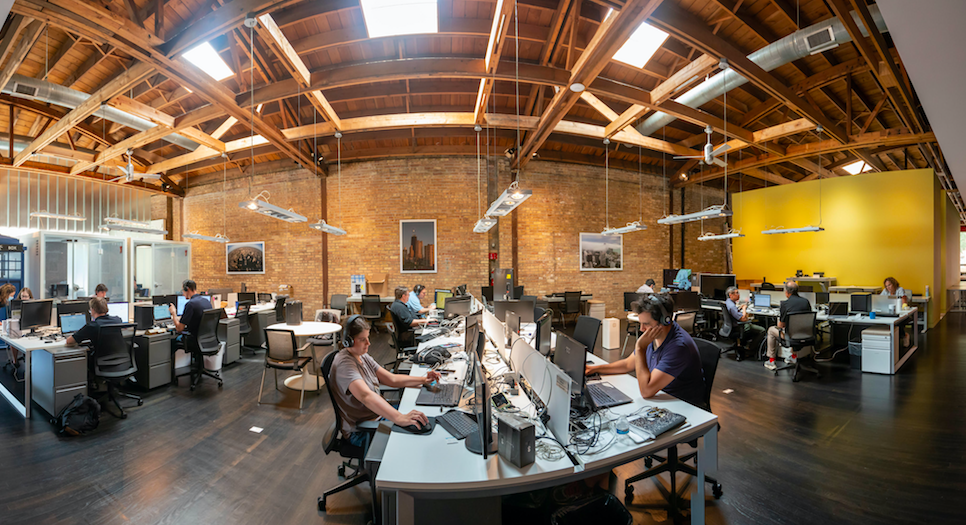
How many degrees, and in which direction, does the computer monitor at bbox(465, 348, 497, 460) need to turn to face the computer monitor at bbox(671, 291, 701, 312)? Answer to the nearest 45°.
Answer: approximately 135° to its right

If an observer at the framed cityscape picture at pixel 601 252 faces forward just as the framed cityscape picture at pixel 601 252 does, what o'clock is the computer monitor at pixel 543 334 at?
The computer monitor is roughly at 12 o'clock from the framed cityscape picture.

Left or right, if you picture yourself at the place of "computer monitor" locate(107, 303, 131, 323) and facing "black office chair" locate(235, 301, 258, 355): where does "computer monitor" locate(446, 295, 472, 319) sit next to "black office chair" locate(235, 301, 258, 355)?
right

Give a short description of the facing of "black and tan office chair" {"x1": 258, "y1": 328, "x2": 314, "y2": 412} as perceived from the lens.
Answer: facing away from the viewer and to the right of the viewer

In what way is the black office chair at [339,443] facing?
to the viewer's right

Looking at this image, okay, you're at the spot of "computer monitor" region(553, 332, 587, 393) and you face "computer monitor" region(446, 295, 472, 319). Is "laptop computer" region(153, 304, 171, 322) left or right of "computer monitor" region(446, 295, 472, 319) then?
left

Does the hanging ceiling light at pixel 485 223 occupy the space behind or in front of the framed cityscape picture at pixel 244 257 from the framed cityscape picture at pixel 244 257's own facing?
in front

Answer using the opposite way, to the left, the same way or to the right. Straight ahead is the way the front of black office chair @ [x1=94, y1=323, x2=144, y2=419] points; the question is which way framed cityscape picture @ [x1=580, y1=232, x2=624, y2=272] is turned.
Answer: to the left

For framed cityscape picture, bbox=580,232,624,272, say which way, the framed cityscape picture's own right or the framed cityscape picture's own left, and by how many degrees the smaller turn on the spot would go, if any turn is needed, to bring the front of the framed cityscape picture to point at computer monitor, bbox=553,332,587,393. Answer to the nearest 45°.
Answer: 0° — it already faces it

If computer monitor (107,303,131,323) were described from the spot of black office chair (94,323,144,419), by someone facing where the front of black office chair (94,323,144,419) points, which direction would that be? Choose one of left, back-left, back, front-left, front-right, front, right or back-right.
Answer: front-right

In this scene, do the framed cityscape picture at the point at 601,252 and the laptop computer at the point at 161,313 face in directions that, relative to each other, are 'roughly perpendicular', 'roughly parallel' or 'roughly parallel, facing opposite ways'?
roughly perpendicular

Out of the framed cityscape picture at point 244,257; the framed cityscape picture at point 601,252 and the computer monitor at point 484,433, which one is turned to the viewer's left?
the computer monitor

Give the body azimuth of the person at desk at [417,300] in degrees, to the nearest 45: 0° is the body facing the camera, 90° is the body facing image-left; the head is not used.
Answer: approximately 270°
